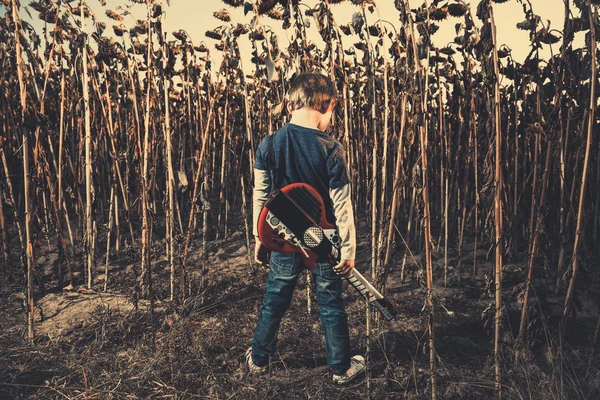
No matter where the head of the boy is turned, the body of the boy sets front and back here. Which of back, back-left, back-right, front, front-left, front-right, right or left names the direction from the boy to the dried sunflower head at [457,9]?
front-right

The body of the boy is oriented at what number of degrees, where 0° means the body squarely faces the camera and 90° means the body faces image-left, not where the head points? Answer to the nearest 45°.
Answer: approximately 180°

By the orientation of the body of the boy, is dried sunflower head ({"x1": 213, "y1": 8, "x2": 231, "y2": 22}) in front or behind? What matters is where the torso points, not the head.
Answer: in front

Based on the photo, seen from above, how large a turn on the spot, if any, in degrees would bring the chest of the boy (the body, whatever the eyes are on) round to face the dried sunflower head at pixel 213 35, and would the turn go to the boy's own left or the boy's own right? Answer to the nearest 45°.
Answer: approximately 45° to the boy's own left

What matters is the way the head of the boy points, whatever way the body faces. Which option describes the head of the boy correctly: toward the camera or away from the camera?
away from the camera
